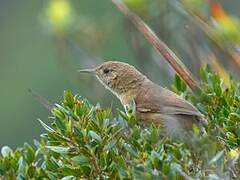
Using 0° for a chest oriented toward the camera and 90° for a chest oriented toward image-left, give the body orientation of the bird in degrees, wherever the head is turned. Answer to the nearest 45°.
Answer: approximately 90°
